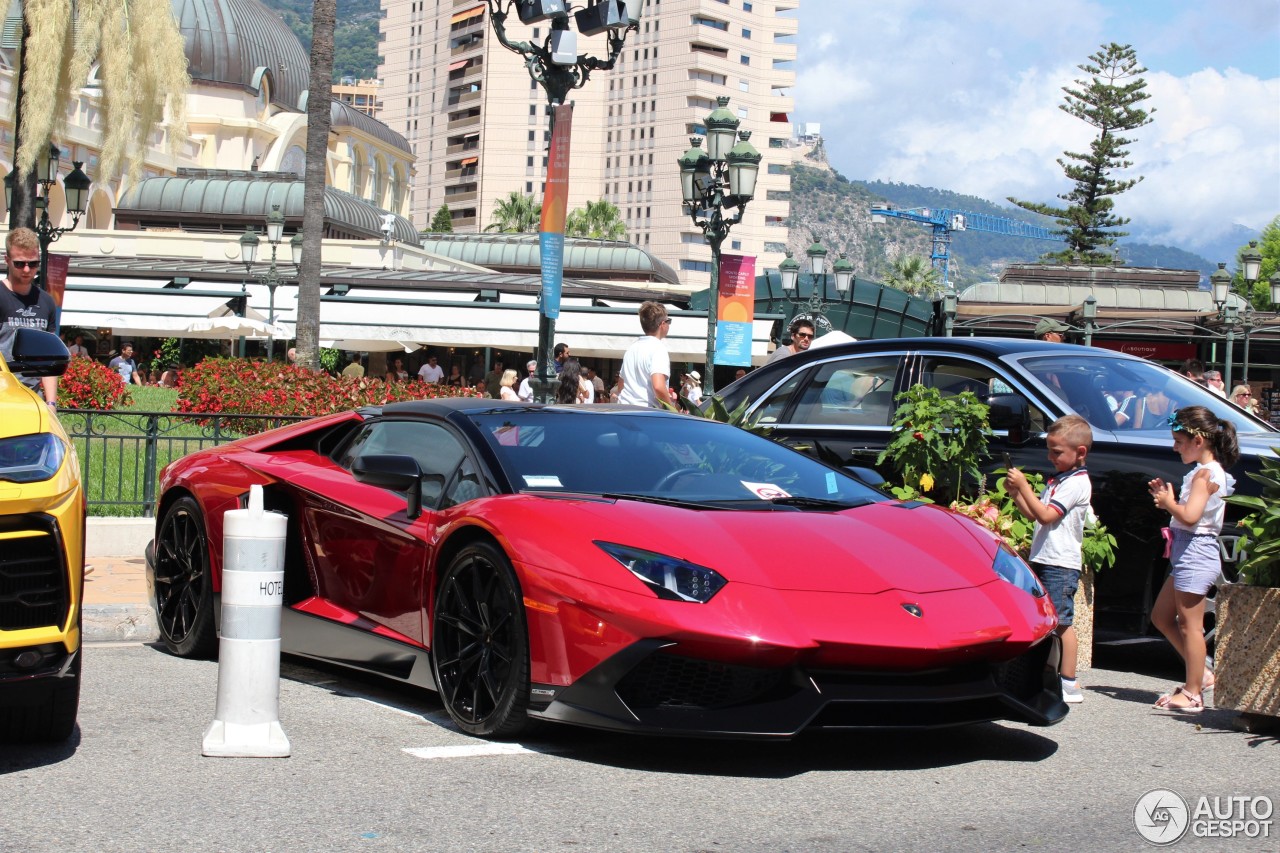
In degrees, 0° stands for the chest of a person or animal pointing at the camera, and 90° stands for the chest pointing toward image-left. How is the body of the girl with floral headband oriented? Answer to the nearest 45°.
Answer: approximately 90°

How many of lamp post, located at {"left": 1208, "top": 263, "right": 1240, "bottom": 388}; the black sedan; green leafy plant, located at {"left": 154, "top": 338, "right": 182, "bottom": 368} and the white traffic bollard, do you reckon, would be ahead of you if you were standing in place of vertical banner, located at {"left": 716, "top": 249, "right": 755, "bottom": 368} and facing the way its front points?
2

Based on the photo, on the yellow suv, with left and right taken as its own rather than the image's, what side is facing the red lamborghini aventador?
left

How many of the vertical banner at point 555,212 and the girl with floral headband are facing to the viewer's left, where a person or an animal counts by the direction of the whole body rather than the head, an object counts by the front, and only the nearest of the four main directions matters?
1

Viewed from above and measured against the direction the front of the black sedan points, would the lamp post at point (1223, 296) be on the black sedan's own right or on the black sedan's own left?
on the black sedan's own left

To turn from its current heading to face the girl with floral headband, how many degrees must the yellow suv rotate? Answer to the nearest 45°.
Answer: approximately 90° to its left

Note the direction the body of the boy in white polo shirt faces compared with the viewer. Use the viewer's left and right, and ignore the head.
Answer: facing to the left of the viewer

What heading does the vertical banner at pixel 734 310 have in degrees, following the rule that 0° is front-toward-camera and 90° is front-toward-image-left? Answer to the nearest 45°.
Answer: approximately 0°
